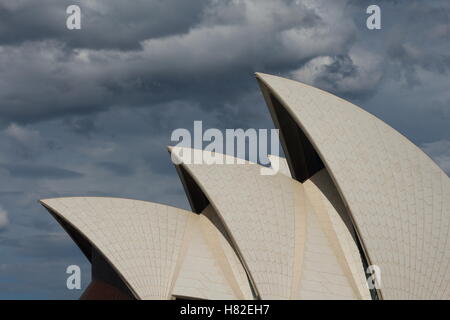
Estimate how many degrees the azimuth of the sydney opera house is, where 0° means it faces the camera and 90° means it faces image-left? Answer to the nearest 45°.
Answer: approximately 90°
